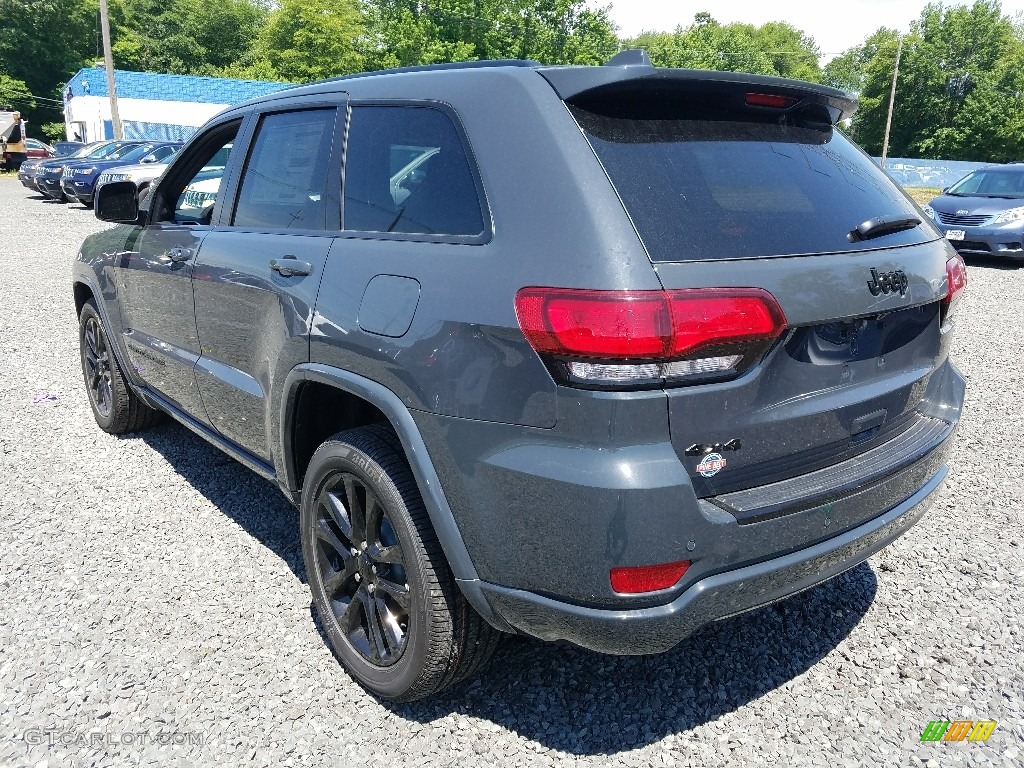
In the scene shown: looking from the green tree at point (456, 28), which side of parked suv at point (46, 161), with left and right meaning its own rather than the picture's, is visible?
back

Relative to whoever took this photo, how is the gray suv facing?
facing away from the viewer and to the left of the viewer

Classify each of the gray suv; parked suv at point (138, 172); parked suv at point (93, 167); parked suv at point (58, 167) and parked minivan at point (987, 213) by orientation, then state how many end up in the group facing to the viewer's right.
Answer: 0

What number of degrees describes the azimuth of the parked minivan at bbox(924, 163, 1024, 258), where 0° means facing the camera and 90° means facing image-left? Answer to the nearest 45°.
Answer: approximately 45°

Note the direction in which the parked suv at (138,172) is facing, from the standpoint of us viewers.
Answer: facing the viewer and to the left of the viewer

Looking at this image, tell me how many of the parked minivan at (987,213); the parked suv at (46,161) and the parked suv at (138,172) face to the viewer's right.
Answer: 0

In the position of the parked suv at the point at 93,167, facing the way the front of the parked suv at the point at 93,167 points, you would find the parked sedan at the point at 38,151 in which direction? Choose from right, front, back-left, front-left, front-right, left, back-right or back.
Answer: back-right

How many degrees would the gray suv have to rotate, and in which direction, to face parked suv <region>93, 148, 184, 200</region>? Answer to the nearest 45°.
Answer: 0° — it already faces it

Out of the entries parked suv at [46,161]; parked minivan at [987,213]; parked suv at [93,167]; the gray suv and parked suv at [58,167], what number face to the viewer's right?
0

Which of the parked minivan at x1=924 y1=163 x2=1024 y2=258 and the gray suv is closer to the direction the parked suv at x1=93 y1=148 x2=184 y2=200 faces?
the gray suv

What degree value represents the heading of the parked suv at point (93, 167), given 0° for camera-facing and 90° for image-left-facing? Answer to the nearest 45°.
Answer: approximately 45°

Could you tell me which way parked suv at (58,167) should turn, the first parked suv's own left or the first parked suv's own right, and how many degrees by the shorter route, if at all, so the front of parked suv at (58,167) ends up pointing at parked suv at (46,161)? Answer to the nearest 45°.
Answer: approximately 135° to the first parked suv's own right

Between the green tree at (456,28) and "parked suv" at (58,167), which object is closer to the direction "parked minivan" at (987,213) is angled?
the parked suv
